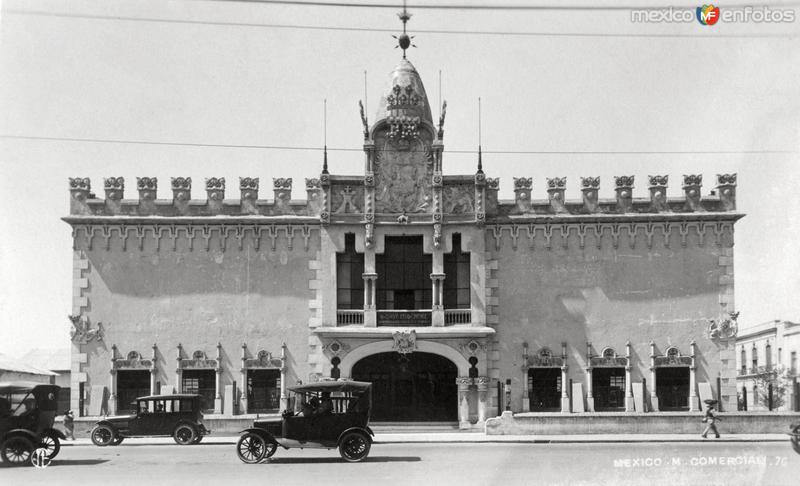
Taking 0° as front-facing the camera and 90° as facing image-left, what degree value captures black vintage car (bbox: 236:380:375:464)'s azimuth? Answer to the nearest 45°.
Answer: approximately 90°

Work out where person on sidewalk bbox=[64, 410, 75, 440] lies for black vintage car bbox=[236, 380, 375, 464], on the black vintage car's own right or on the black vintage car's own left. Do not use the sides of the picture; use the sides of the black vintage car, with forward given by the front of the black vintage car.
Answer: on the black vintage car's own right

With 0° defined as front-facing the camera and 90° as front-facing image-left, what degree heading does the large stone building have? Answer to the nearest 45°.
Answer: approximately 0°

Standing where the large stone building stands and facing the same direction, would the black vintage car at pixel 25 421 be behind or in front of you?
in front

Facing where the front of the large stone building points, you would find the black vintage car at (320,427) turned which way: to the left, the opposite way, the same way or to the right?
to the right

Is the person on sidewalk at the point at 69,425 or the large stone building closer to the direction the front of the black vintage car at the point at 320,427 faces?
the person on sidewalk

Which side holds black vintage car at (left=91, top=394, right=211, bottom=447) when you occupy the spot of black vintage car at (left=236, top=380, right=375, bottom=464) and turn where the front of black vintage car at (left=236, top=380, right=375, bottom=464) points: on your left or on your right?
on your right

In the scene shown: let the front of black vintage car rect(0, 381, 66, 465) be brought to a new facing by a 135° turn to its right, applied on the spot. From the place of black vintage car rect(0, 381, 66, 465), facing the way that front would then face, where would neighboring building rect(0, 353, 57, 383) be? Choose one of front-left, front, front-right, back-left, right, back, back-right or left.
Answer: left

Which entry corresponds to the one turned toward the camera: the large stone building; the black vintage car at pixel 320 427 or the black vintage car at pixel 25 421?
the large stone building
